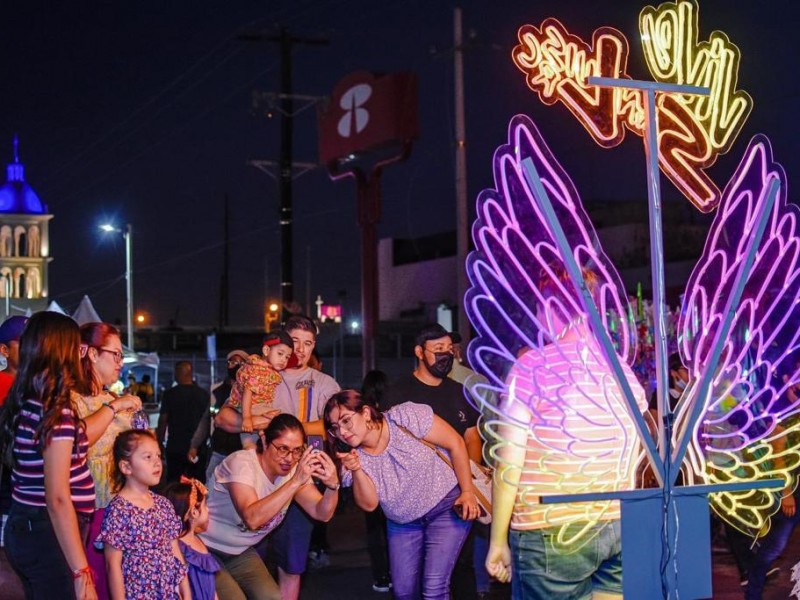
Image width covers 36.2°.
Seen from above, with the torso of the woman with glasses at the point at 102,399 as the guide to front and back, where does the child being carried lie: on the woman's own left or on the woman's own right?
on the woman's own left

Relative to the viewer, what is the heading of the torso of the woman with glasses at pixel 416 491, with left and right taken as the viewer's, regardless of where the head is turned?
facing the viewer and to the left of the viewer

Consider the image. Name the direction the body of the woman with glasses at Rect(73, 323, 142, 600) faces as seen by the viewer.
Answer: to the viewer's right

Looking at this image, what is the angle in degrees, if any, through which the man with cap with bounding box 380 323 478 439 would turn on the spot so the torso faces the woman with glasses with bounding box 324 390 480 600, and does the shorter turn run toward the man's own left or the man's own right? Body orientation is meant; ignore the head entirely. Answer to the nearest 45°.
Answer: approximately 45° to the man's own right

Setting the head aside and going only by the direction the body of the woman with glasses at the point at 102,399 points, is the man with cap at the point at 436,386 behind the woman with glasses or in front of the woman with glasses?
in front

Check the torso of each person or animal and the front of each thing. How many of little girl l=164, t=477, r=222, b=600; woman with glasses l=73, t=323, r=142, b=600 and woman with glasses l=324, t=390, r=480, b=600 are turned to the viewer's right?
2

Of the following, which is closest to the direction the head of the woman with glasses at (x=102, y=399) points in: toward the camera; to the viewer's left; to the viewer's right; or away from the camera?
to the viewer's right

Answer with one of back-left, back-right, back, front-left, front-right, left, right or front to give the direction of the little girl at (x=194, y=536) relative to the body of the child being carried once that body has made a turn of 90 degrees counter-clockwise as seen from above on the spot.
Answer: back-right

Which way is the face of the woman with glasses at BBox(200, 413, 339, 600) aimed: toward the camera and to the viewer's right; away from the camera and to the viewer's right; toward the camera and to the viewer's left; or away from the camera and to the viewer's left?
toward the camera and to the viewer's right

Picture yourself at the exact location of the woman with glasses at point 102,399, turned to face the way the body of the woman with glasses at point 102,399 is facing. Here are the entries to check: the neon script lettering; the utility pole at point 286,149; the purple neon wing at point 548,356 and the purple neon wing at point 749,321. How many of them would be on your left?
1

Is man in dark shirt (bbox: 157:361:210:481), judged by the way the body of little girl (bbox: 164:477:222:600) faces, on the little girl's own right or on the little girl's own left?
on the little girl's own left

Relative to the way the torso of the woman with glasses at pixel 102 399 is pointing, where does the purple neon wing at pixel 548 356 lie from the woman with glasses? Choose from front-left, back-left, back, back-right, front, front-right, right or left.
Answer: front-right
